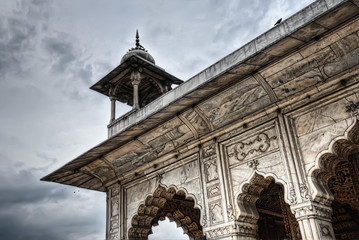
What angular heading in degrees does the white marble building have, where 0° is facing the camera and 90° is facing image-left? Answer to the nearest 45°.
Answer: approximately 45°
